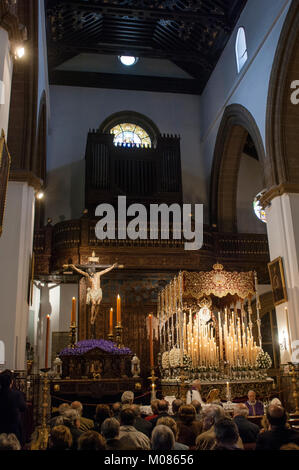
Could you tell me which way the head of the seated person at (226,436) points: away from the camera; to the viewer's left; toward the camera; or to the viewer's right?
away from the camera

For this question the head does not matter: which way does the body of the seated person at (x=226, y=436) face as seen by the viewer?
away from the camera

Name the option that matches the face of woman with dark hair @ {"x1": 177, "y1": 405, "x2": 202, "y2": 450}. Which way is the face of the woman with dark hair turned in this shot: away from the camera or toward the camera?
away from the camera

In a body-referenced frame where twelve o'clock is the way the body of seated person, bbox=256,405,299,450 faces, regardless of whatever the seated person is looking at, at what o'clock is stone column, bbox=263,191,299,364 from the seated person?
The stone column is roughly at 12 o'clock from the seated person.

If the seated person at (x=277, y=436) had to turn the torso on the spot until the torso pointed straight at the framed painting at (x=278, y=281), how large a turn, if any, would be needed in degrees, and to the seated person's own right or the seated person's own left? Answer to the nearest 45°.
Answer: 0° — they already face it

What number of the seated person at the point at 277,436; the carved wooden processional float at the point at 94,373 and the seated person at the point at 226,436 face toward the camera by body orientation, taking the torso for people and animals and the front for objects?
1

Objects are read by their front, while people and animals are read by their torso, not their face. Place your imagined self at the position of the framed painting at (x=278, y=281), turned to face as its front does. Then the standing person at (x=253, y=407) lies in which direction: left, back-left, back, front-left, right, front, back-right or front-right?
front-left

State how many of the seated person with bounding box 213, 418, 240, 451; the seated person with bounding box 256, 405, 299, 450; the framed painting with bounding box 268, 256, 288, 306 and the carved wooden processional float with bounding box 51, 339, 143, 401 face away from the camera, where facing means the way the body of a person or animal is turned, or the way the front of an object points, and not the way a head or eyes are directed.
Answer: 2

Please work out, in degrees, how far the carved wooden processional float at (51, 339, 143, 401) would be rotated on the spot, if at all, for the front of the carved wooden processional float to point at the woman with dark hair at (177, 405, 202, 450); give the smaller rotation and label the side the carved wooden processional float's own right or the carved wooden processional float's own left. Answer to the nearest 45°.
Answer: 0° — it already faces them

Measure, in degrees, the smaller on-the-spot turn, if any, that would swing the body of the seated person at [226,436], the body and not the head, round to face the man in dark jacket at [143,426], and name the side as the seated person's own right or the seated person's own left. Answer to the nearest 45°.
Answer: approximately 45° to the seated person's own left

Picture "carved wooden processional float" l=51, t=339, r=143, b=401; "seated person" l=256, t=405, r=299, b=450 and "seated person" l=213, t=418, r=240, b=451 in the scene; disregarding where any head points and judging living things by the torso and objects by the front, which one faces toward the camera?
the carved wooden processional float

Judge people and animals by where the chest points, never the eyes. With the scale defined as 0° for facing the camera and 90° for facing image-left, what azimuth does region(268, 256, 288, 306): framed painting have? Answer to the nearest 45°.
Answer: approximately 45°

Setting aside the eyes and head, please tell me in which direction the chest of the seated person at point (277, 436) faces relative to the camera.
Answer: away from the camera

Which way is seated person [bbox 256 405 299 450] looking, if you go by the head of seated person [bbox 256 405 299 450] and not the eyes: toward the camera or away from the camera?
away from the camera

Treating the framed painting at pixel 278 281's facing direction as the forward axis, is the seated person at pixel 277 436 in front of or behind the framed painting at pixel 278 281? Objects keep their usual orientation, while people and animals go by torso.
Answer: in front
